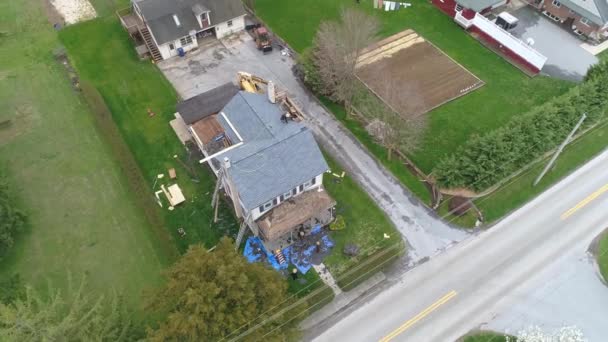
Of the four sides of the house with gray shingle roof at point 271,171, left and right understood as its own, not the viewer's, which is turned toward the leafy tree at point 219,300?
right

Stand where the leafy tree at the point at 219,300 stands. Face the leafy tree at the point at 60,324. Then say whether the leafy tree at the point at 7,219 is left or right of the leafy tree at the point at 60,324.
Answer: right

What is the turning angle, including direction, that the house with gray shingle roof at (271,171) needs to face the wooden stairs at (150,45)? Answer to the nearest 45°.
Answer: approximately 135° to its left

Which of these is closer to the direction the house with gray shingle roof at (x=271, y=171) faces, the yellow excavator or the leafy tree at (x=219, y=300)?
the leafy tree

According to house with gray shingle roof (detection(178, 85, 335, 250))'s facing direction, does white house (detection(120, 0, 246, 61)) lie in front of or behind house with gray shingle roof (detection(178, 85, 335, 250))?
behind

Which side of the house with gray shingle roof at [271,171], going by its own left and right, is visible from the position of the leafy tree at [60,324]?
right

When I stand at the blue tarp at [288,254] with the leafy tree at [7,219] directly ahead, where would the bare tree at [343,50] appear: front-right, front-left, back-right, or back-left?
back-right

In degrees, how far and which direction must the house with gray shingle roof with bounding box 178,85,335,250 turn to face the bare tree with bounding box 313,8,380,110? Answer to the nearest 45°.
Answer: approximately 90° to its left

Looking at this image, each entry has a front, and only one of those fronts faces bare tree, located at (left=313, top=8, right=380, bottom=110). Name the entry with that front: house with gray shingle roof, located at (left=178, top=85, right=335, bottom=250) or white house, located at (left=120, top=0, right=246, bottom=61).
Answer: the white house
